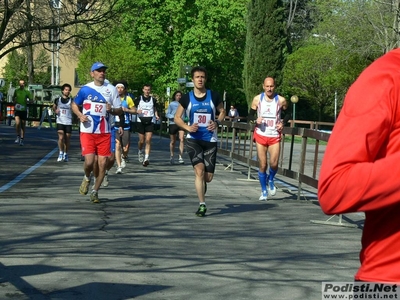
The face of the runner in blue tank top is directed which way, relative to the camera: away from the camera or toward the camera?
toward the camera

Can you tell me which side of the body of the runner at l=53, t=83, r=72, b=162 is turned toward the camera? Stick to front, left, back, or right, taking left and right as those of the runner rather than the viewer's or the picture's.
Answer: front

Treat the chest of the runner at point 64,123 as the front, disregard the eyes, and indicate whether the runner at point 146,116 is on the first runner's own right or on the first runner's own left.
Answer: on the first runner's own left

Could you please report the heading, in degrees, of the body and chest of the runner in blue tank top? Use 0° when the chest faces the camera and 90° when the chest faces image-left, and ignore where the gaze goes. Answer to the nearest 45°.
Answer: approximately 0°

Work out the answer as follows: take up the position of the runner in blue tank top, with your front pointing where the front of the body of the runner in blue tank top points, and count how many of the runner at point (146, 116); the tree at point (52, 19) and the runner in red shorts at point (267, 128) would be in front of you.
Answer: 0

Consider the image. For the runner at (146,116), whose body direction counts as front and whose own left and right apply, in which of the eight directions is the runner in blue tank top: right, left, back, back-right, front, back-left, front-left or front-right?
front

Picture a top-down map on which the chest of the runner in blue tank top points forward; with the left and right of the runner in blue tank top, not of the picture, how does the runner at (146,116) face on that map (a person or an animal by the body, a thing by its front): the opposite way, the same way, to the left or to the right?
the same way

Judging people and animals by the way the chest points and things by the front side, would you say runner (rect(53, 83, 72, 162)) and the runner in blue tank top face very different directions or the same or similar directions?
same or similar directions

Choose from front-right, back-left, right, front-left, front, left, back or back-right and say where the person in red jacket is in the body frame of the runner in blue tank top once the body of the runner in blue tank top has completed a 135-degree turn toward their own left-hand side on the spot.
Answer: back-right

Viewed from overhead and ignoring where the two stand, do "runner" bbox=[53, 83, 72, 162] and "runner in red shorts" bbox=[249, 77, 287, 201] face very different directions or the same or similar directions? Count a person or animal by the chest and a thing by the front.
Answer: same or similar directions

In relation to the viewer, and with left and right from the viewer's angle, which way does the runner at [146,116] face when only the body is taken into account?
facing the viewer

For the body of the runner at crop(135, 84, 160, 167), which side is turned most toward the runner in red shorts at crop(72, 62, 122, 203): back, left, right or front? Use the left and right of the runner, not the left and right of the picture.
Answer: front

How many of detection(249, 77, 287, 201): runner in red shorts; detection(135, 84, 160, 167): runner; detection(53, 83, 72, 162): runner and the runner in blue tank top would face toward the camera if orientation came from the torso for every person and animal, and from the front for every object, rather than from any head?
4

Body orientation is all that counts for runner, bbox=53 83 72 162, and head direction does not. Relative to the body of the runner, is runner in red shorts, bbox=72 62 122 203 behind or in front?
in front

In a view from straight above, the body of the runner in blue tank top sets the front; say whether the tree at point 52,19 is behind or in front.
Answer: behind

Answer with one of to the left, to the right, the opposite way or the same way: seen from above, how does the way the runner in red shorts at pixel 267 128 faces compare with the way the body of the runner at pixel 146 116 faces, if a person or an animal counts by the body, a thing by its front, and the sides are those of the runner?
the same way
